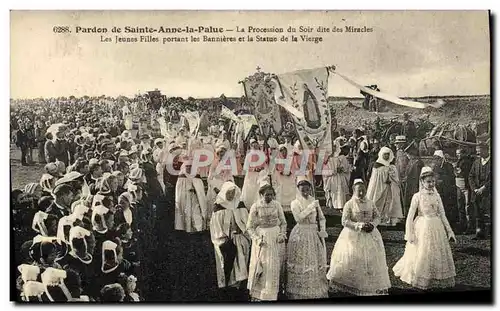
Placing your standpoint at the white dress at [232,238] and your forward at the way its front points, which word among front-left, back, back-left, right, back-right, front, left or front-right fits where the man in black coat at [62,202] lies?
right

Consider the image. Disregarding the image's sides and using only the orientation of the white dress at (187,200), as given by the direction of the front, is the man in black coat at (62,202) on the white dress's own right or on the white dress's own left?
on the white dress's own right

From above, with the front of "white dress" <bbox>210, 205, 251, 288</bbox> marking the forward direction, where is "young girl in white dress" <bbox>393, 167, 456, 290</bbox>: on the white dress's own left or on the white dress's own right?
on the white dress's own left

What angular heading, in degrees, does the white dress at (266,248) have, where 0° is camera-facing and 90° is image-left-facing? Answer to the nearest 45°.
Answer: approximately 0°

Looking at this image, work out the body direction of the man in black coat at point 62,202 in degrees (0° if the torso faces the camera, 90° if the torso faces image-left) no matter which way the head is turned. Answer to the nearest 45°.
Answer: approximately 270°

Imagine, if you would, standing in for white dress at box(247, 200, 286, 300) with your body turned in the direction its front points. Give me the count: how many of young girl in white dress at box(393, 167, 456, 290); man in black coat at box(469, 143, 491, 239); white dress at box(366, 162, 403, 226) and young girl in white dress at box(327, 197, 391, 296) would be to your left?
4

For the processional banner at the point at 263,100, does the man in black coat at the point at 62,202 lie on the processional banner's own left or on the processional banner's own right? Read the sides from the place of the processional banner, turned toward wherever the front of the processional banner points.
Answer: on the processional banner's own right

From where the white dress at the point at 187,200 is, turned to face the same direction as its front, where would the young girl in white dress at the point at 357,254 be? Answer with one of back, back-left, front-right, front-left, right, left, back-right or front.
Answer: left

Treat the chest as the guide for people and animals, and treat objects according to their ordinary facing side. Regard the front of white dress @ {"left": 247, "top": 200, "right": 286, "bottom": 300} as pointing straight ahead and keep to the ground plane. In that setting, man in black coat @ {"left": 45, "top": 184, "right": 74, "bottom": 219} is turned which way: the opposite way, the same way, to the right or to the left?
to the left

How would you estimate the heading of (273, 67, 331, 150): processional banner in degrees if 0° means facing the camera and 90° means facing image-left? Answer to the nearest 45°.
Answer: approximately 0°

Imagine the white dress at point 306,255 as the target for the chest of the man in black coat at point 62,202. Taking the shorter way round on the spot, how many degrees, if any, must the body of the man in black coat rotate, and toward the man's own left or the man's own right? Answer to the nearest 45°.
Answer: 0° — they already face it
